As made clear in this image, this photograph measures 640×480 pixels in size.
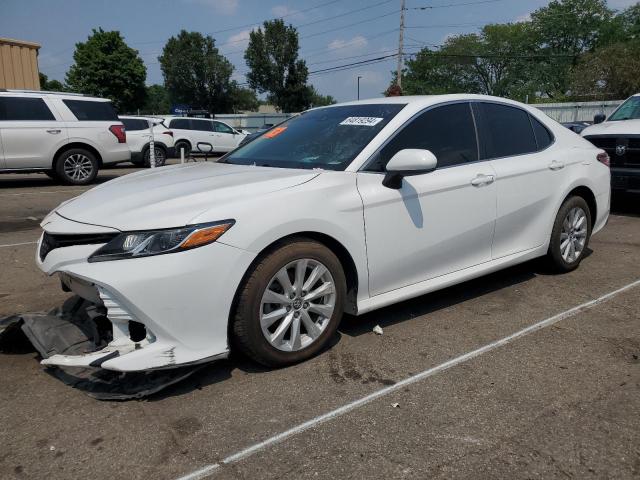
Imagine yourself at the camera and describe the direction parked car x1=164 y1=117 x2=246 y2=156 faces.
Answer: facing to the right of the viewer

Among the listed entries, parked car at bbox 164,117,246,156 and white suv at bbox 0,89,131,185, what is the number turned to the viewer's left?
1

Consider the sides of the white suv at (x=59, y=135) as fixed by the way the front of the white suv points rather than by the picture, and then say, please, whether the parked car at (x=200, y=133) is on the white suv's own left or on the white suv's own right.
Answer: on the white suv's own right

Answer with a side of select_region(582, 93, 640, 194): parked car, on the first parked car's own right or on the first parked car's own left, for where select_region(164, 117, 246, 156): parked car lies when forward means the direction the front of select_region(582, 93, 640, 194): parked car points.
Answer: on the first parked car's own right

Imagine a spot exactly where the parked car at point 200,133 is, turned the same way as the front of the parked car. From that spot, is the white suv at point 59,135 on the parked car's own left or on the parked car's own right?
on the parked car's own right

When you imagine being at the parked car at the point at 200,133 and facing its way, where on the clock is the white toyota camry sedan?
The white toyota camry sedan is roughly at 3 o'clock from the parked car.

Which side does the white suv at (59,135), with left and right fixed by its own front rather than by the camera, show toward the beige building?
right

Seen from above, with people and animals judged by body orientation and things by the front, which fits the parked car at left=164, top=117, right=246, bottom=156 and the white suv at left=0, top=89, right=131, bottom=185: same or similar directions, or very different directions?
very different directions

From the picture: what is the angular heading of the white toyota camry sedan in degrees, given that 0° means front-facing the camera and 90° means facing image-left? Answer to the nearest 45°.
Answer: approximately 45°

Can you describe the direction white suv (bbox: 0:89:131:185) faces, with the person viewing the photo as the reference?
facing to the left of the viewer

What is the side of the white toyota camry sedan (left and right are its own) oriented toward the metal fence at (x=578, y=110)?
back

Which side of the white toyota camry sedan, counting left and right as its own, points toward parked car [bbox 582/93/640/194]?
back
